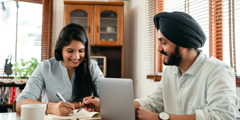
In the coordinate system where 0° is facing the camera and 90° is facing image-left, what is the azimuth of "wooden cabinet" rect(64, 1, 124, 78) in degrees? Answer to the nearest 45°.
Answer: approximately 0°

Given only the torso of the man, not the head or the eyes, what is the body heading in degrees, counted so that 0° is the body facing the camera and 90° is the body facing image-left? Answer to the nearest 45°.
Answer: approximately 45°

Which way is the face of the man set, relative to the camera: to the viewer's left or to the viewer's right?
to the viewer's left

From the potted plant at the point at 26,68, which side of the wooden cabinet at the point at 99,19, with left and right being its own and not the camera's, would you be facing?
right

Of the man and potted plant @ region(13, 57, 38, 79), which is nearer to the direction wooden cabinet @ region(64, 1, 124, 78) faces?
the man

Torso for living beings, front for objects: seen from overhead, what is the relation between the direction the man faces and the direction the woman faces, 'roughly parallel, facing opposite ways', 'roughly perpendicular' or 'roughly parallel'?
roughly perpendicular

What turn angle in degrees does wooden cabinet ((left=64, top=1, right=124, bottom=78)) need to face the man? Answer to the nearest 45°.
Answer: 0° — it already faces them
